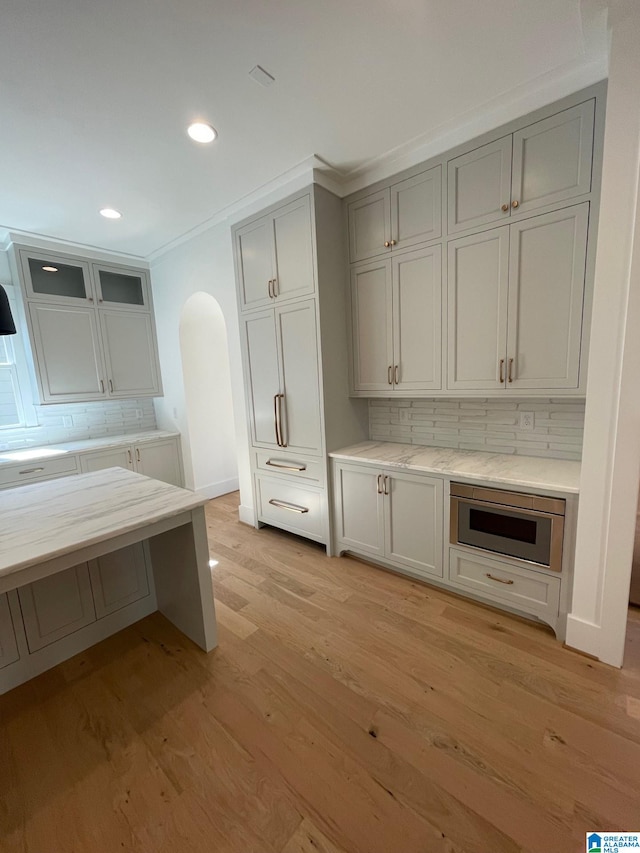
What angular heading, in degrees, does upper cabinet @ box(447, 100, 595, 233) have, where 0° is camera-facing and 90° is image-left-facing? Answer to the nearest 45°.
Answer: approximately 45°

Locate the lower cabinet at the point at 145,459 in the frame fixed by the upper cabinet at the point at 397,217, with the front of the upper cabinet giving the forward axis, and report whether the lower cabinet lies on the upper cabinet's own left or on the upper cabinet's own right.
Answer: on the upper cabinet's own right

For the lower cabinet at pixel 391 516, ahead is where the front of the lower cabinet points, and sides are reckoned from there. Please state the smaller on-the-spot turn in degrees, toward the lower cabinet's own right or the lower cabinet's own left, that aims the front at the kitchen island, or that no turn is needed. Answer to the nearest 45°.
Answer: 0° — it already faces it

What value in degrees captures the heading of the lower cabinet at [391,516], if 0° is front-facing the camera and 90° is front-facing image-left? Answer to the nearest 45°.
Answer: approximately 45°

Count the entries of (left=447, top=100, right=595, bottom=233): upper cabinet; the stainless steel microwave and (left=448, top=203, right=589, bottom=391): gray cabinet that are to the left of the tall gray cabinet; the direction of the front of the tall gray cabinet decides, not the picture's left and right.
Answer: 3

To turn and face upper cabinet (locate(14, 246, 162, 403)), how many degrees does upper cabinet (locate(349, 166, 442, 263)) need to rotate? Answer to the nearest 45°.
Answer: approximately 45° to its right

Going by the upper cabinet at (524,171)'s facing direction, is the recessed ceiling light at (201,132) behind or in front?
in front

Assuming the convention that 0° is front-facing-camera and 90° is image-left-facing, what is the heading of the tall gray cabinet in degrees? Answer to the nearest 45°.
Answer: approximately 45°

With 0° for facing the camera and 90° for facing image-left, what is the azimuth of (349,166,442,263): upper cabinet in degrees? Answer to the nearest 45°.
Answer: approximately 45°

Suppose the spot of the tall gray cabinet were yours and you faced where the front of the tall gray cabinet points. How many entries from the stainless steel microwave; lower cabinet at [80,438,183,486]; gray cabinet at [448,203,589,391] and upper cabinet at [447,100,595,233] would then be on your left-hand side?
3

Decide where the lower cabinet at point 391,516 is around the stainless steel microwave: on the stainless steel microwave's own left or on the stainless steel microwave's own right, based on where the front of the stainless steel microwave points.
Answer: on the stainless steel microwave's own right

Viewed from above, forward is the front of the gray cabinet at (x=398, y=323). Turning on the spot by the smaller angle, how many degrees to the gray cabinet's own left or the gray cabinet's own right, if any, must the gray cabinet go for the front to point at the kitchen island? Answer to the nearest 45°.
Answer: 0° — it already faces it

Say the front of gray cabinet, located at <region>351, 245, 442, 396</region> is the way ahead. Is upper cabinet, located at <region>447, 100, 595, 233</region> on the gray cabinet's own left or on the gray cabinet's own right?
on the gray cabinet's own left

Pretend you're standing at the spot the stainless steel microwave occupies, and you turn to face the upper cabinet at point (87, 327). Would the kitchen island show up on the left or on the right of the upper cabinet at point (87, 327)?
left
